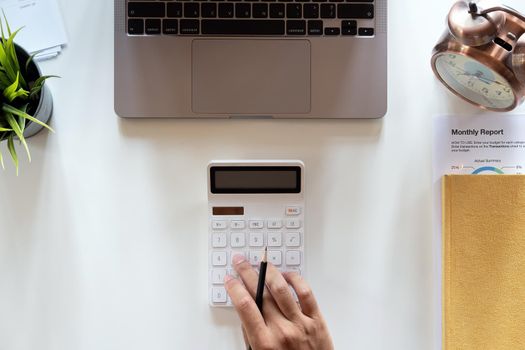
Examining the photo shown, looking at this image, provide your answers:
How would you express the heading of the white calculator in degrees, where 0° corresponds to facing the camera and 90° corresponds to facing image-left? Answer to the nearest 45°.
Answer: approximately 0°

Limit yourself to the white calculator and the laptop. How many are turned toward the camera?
2

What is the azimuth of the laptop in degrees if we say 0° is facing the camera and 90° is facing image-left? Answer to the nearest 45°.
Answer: approximately 0°
